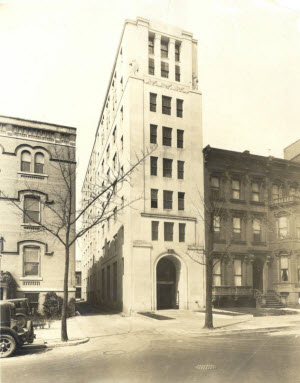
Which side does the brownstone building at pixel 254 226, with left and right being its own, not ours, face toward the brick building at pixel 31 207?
right

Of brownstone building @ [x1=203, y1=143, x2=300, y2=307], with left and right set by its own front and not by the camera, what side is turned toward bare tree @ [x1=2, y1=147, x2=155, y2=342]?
right

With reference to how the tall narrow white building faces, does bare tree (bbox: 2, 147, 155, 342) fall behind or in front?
in front

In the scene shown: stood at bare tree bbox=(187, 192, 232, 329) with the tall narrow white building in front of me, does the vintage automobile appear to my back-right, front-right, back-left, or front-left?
back-left

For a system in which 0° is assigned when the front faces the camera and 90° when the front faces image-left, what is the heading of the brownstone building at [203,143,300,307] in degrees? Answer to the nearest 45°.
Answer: approximately 315°

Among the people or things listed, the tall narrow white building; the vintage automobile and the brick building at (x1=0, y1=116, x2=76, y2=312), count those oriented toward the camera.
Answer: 2

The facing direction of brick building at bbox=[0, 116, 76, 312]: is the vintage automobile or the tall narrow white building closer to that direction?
the vintage automobile

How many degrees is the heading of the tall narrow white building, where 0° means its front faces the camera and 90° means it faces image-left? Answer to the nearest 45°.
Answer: approximately 0°
